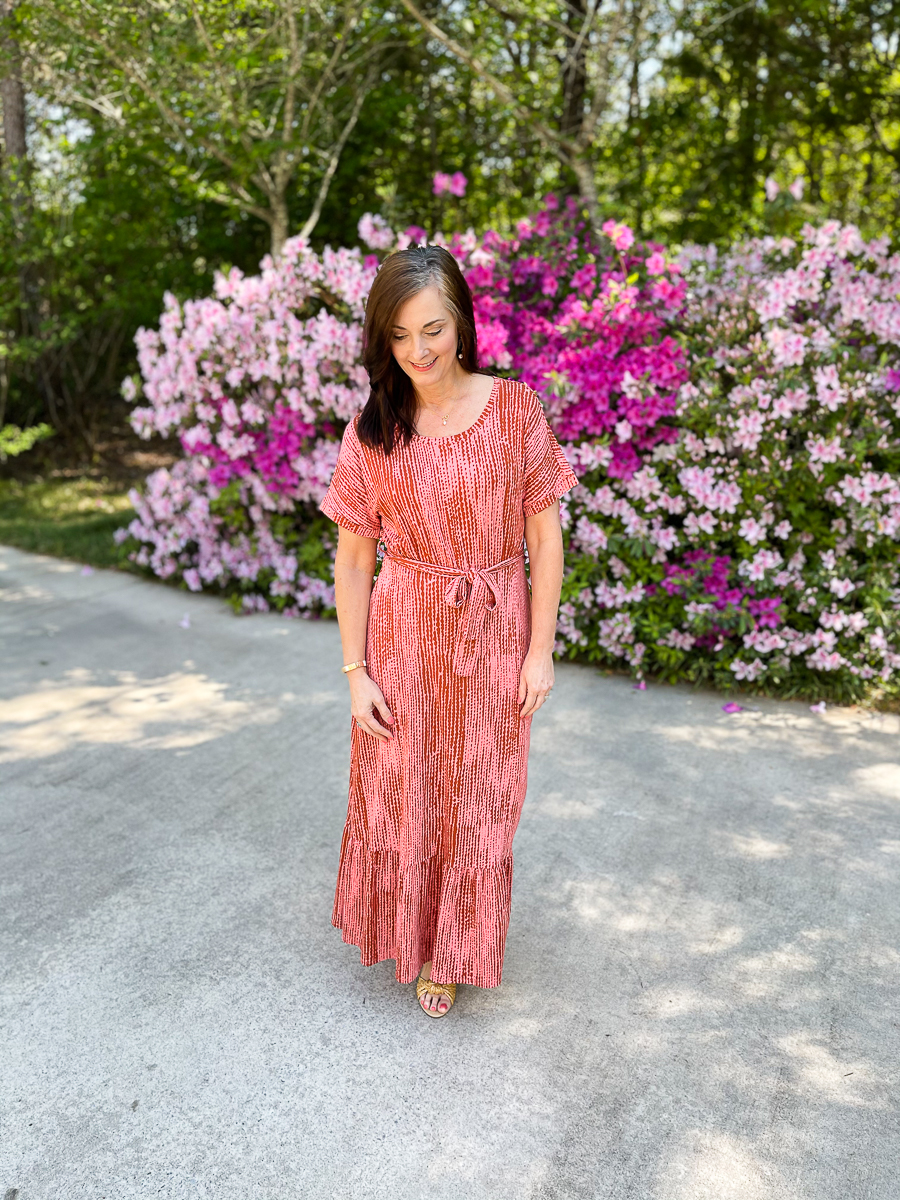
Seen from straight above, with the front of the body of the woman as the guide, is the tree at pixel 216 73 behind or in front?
behind

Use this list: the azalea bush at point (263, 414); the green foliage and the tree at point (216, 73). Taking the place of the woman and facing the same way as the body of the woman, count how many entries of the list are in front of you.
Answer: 0

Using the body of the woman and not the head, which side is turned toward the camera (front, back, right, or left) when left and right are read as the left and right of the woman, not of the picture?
front

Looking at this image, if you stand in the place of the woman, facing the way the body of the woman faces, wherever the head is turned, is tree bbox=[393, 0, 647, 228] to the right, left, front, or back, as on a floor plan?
back

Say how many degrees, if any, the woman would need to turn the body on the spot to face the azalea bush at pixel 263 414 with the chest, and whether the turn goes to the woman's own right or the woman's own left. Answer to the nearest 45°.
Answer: approximately 180°

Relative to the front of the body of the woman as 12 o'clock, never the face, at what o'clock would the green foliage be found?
The green foliage is roughly at 5 o'clock from the woman.

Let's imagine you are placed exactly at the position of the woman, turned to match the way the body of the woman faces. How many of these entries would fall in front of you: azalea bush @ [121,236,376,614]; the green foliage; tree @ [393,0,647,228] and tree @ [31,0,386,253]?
0

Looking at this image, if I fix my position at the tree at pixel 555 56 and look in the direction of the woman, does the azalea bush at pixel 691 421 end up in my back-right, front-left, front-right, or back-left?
front-left

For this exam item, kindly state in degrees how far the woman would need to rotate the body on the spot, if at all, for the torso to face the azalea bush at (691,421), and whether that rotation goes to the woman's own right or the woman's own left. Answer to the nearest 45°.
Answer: approximately 135° to the woman's own left
